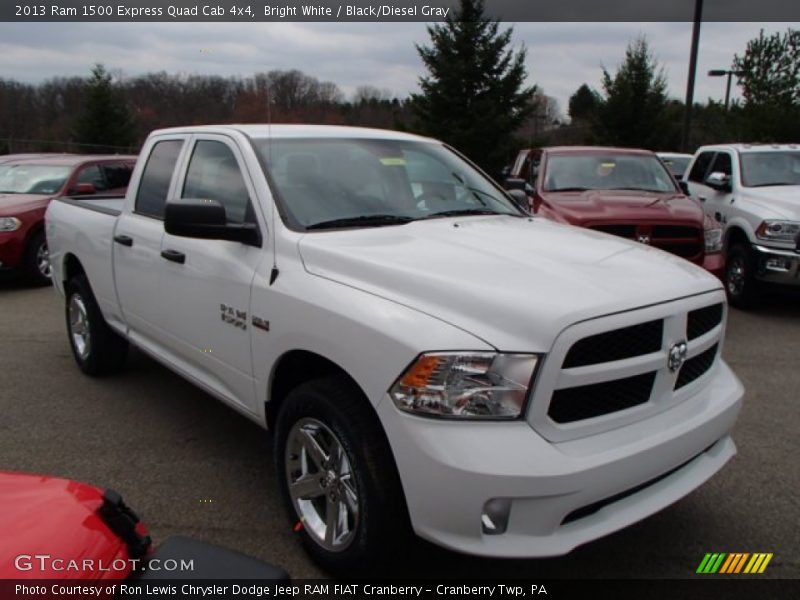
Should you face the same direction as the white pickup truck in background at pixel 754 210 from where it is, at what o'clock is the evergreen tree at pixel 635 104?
The evergreen tree is roughly at 7 o'clock from the white pickup truck in background.

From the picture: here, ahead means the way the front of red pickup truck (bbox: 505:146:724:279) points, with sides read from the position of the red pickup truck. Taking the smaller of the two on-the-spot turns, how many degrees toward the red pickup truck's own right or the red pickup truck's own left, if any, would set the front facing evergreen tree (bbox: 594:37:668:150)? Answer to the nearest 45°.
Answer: approximately 135° to the red pickup truck's own left

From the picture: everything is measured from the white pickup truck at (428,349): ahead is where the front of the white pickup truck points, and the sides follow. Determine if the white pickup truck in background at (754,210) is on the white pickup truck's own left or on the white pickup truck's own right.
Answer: on the white pickup truck's own left

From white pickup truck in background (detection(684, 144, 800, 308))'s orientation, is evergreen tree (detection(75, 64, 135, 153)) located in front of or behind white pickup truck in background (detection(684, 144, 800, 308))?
behind

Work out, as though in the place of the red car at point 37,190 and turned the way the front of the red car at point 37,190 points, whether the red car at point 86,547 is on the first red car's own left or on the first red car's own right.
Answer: on the first red car's own left

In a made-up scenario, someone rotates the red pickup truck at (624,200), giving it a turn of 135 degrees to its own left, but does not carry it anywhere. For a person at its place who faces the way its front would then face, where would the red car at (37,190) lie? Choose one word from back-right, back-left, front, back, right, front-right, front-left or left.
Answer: left

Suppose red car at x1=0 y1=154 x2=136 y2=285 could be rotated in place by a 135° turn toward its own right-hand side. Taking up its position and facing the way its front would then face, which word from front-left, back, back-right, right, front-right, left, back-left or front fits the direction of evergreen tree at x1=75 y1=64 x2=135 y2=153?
front

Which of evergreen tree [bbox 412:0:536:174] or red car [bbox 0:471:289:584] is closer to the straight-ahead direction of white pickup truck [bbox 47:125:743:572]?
the red car

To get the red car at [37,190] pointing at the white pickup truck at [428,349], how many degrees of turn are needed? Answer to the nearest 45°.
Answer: approximately 45° to its left

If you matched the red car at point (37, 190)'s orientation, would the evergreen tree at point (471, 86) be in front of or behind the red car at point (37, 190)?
behind

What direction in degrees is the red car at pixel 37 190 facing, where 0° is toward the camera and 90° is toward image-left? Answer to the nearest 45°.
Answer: approximately 45°

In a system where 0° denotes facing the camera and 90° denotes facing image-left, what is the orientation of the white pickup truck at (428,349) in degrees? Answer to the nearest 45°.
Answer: approximately 315°

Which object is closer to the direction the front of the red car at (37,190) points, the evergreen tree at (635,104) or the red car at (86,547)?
the red car

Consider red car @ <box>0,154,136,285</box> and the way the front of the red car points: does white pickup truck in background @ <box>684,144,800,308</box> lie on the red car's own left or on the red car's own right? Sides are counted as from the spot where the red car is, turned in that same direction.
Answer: on the red car's own left
